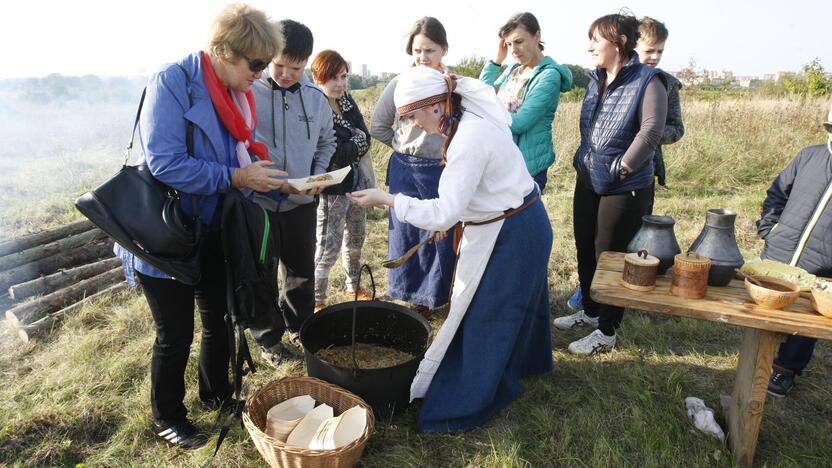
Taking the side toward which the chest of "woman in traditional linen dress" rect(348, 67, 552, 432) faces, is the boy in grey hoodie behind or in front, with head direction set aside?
in front

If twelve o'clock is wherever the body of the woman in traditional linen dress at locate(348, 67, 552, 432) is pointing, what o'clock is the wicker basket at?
The wicker basket is roughly at 11 o'clock from the woman in traditional linen dress.

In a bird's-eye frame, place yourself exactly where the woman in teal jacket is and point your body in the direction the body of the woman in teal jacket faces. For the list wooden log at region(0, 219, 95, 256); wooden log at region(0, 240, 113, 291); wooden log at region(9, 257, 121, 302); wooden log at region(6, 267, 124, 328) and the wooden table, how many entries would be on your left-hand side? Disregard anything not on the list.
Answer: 1

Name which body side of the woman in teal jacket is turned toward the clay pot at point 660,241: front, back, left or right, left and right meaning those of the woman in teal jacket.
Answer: left

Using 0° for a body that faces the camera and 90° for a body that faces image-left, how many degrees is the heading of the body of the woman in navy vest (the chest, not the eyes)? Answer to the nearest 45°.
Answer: approximately 45°

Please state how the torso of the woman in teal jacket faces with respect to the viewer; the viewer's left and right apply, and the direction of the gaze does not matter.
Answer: facing the viewer and to the left of the viewer

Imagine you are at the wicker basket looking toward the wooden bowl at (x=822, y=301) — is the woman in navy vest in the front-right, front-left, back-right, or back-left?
front-left

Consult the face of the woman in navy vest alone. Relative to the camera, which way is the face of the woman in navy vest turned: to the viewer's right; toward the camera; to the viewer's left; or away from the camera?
to the viewer's left

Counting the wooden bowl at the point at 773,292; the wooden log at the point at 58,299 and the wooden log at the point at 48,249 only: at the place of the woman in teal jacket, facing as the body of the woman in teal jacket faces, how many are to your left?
1

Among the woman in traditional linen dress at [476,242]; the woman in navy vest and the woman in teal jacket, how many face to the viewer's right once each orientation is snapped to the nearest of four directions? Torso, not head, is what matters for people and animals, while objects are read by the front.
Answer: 0

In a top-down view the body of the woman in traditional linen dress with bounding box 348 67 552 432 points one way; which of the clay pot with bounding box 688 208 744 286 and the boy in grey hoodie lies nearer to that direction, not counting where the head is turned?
the boy in grey hoodie

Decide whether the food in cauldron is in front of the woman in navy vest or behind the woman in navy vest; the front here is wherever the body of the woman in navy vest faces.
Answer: in front

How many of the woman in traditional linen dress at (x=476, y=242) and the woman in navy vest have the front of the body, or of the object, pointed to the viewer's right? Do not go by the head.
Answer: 0

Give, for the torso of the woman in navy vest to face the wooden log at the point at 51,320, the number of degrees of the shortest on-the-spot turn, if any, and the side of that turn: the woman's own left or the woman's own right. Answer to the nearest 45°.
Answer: approximately 45° to the woman's own right

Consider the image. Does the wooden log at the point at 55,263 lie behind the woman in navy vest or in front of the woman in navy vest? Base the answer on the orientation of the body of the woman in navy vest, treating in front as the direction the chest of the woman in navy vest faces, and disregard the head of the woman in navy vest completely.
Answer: in front

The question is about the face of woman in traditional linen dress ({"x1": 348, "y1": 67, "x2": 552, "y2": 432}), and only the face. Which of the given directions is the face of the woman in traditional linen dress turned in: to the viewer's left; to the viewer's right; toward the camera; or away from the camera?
to the viewer's left

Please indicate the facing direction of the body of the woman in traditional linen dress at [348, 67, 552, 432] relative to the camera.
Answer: to the viewer's left
